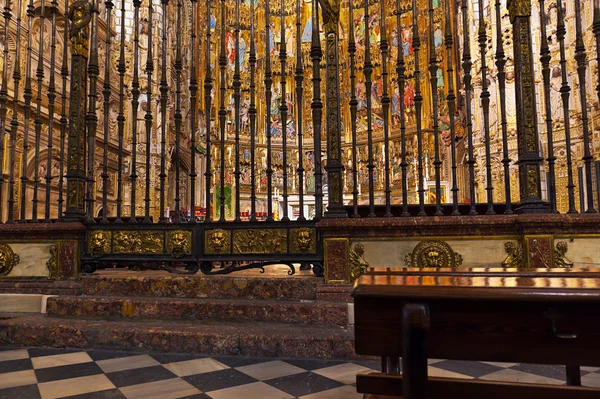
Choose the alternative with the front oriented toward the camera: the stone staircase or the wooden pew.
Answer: the stone staircase

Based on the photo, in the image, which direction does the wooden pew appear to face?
away from the camera

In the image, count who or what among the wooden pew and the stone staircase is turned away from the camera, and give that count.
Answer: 1

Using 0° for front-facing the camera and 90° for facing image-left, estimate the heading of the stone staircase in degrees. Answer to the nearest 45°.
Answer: approximately 0°

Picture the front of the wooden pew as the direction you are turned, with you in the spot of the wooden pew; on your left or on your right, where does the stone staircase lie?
on your left

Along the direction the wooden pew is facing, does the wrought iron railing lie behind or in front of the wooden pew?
in front
